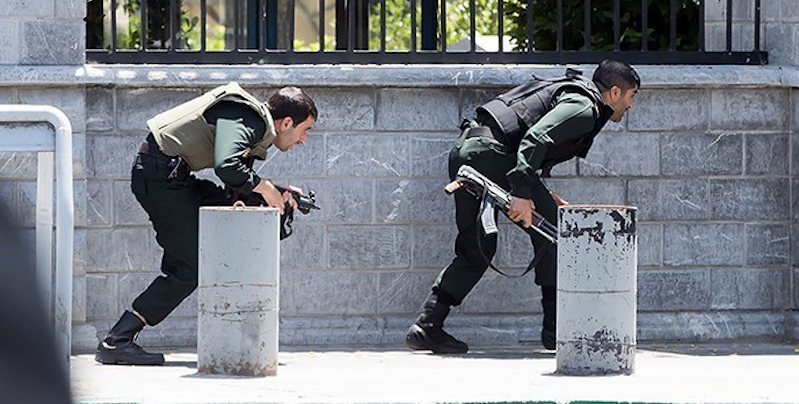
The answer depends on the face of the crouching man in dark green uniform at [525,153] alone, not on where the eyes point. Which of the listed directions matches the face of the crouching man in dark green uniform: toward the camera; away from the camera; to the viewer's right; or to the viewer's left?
to the viewer's right

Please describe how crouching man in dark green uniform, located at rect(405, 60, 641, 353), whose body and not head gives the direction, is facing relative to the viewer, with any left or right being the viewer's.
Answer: facing to the right of the viewer

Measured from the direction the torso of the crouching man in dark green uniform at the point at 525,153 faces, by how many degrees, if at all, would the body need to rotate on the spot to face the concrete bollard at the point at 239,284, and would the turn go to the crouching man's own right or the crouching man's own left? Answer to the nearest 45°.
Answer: approximately 135° to the crouching man's own right
